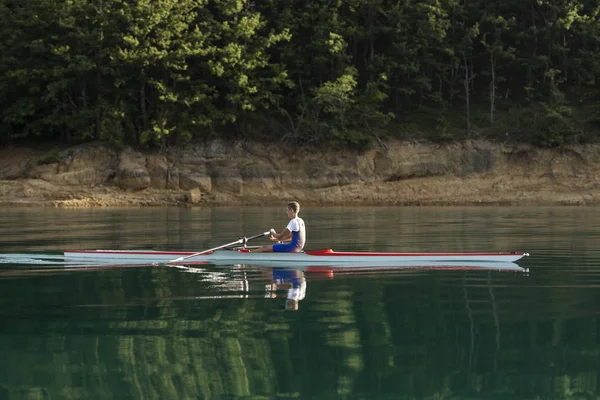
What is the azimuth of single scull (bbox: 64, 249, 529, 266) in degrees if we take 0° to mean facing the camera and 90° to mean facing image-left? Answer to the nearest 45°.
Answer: approximately 270°
